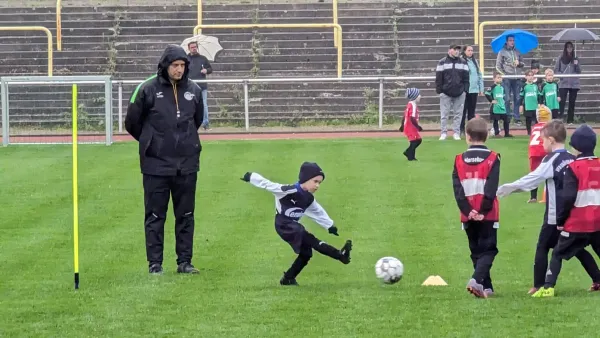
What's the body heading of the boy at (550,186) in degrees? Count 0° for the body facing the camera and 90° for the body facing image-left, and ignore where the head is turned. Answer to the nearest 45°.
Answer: approximately 90°

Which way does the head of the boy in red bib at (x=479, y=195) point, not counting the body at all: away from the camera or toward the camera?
away from the camera

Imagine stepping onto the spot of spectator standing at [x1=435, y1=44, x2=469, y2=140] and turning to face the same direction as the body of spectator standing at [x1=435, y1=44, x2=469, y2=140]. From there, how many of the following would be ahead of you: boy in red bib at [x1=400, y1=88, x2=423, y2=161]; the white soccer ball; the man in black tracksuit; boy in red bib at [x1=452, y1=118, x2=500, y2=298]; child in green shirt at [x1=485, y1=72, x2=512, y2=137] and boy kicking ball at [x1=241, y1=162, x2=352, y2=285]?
5

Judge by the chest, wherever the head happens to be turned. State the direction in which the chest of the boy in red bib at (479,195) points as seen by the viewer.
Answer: away from the camera

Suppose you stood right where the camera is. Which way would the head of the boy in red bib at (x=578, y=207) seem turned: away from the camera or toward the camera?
away from the camera

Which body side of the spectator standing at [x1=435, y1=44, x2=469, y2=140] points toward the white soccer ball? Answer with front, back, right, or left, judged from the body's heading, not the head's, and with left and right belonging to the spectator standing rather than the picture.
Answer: front

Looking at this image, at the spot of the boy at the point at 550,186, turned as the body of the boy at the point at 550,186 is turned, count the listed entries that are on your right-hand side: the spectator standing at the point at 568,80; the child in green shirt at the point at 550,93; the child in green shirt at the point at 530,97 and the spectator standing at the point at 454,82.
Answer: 4

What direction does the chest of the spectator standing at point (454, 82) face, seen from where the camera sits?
toward the camera

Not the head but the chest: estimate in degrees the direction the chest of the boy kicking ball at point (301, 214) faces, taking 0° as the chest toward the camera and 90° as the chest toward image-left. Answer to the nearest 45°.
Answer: approximately 315°

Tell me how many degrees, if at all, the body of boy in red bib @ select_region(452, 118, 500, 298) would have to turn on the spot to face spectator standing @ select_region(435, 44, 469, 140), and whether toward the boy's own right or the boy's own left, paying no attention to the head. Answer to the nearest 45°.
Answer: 0° — they already face them

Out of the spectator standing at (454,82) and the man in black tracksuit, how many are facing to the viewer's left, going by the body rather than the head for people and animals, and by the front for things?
0
